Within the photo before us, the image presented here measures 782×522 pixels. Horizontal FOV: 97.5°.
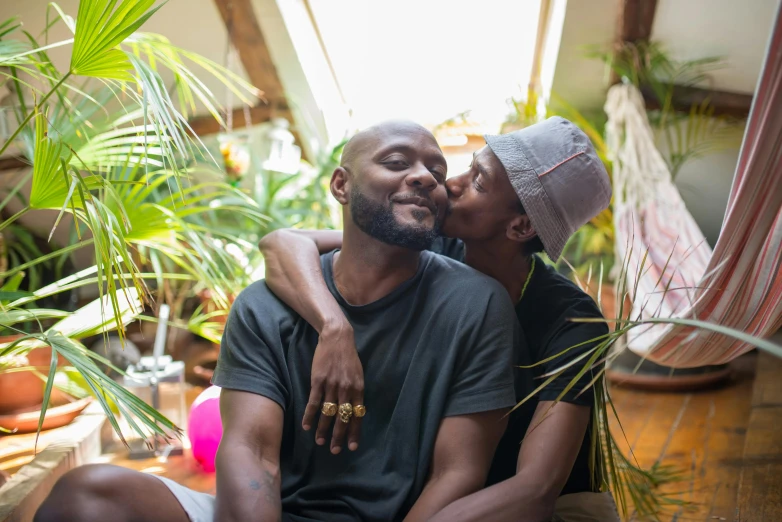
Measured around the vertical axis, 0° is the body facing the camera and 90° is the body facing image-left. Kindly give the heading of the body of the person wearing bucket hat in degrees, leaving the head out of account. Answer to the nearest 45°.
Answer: approximately 45°

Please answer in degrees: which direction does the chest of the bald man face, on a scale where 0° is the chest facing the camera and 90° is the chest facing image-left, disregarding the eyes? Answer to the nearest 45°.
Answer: approximately 0°

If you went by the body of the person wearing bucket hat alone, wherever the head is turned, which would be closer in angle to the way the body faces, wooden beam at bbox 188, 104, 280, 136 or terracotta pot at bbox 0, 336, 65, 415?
the terracotta pot

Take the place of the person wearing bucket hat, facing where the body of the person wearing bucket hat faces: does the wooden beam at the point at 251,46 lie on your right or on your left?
on your right

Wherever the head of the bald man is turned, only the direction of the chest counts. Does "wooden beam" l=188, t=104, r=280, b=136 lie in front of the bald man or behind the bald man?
behind

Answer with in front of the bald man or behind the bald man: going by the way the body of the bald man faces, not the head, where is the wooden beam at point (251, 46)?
behind

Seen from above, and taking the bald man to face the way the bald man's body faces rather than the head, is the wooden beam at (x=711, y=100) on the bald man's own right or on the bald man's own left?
on the bald man's own left
